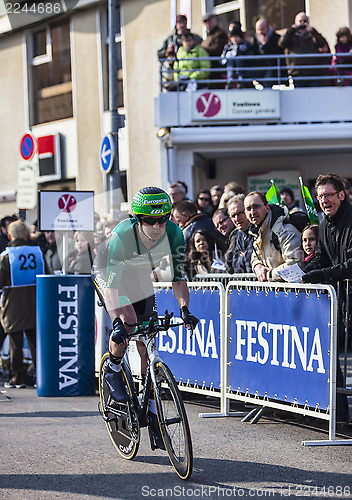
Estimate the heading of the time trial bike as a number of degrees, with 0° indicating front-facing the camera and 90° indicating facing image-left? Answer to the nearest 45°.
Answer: approximately 315°

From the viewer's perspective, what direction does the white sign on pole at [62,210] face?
toward the camera

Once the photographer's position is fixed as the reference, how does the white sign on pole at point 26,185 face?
facing the viewer

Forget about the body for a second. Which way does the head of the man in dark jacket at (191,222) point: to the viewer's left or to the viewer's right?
to the viewer's left

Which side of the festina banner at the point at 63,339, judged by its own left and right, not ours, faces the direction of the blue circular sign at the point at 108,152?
back

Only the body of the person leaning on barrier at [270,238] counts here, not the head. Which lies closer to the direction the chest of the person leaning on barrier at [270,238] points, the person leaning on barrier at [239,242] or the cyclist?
the cyclist

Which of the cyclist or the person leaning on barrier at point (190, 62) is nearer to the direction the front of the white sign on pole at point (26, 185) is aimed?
the cyclist

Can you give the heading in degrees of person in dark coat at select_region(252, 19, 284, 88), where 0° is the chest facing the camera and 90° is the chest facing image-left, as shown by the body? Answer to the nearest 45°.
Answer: approximately 45°

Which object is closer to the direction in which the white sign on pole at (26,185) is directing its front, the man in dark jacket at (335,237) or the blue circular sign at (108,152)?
the man in dark jacket

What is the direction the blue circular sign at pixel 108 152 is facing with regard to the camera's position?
facing the viewer and to the left of the viewer

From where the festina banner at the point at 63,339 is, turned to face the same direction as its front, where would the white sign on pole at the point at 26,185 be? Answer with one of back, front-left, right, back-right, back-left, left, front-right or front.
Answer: back

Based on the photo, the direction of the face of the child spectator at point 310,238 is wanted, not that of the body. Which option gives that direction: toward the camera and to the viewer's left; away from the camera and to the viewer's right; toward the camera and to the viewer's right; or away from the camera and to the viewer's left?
toward the camera and to the viewer's left
